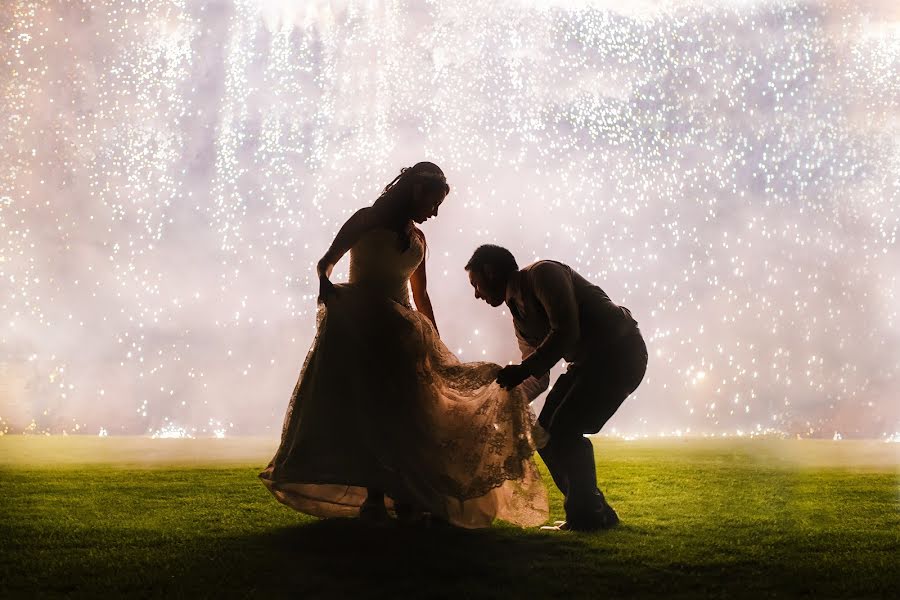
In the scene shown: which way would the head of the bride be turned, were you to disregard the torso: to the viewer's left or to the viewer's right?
to the viewer's right

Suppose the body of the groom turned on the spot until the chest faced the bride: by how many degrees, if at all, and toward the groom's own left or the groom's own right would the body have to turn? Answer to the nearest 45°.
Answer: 0° — they already face them

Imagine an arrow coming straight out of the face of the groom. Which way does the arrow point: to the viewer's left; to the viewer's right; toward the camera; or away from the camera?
to the viewer's left

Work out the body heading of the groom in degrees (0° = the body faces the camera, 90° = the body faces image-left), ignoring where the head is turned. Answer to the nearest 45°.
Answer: approximately 90°
